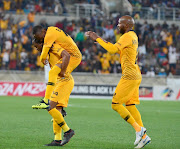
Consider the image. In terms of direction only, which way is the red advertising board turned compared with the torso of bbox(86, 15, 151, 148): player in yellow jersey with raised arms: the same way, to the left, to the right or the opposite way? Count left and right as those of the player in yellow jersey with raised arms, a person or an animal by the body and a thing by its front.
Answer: to the left

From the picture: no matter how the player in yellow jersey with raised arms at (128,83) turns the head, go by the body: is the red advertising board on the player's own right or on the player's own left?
on the player's own right

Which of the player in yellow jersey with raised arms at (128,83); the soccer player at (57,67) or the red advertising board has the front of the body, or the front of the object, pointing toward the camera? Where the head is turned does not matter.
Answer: the red advertising board

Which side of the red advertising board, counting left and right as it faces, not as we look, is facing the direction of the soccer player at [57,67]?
front

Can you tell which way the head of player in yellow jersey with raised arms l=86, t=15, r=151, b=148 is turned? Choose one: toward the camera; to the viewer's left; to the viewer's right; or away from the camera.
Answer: to the viewer's left

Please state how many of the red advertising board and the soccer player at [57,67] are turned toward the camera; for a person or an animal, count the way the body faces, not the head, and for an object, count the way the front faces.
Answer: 1

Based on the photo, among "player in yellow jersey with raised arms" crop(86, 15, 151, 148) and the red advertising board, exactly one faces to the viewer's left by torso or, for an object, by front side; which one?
the player in yellow jersey with raised arms

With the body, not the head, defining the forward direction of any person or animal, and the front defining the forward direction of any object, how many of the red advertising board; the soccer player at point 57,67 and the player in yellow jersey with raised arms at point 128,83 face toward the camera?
1

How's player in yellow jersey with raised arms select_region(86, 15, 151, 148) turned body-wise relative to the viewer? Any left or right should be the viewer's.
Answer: facing to the left of the viewer

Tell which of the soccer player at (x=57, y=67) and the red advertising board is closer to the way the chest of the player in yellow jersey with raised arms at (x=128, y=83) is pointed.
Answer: the soccer player

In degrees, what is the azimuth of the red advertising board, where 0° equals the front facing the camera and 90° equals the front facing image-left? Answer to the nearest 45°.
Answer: approximately 0°
